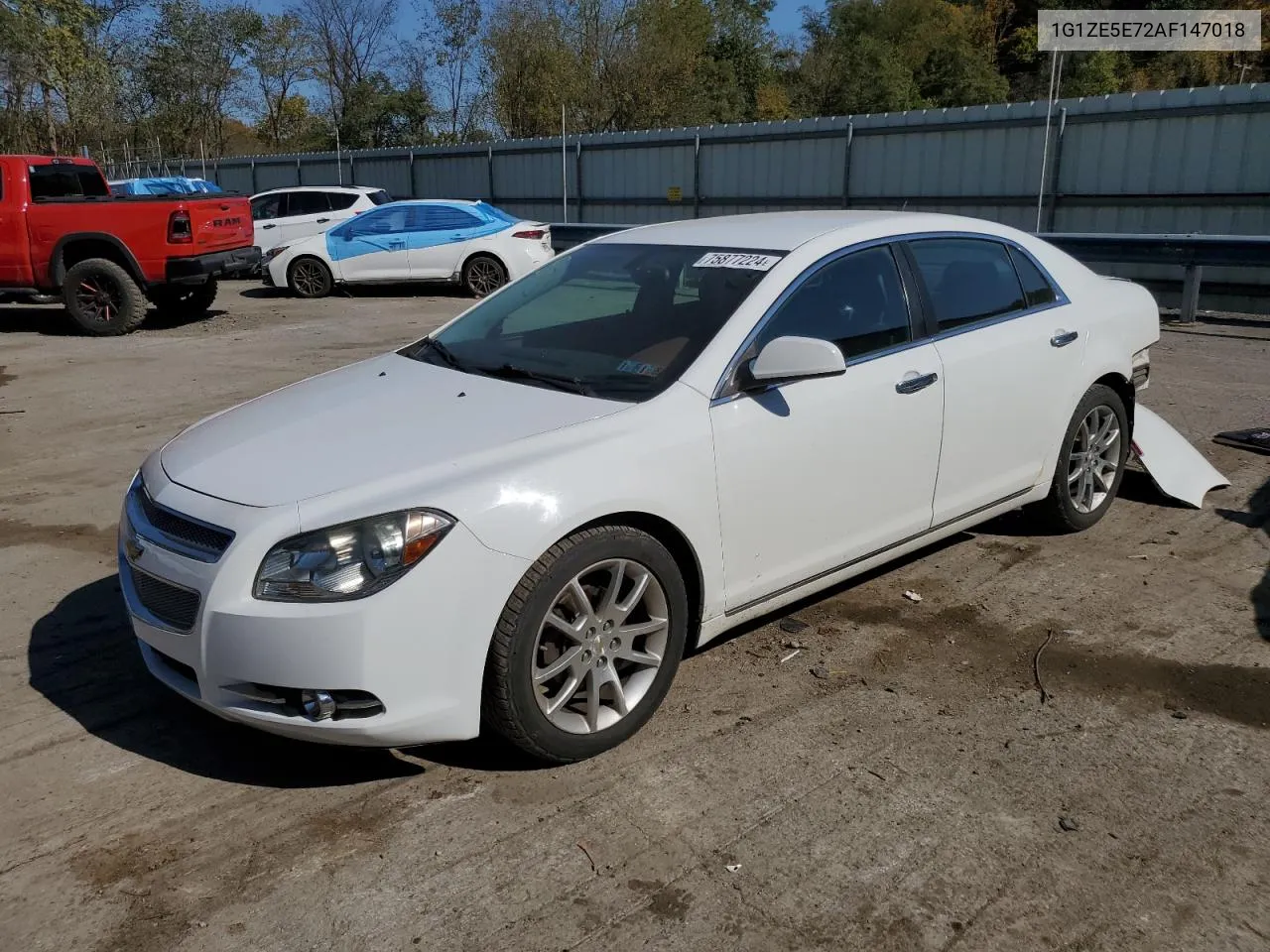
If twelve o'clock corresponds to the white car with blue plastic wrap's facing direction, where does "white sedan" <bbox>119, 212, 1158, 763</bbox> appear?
The white sedan is roughly at 9 o'clock from the white car with blue plastic wrap.

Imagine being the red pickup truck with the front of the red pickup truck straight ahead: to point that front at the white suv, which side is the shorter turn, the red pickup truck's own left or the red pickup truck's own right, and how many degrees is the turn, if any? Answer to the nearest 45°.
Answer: approximately 90° to the red pickup truck's own right

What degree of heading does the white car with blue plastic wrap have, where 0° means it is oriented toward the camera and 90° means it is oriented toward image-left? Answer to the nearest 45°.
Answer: approximately 90°

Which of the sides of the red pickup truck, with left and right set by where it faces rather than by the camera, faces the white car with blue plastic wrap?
right

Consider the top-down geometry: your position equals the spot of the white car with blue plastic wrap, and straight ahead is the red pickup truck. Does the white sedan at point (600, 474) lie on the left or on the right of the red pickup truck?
left

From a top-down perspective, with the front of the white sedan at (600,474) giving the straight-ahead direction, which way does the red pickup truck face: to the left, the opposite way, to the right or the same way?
to the right

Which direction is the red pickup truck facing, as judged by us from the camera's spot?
facing away from the viewer and to the left of the viewer

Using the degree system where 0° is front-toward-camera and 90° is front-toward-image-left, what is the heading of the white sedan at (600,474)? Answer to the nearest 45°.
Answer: approximately 45°

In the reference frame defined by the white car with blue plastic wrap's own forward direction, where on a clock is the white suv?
The white suv is roughly at 2 o'clock from the white car with blue plastic wrap.
